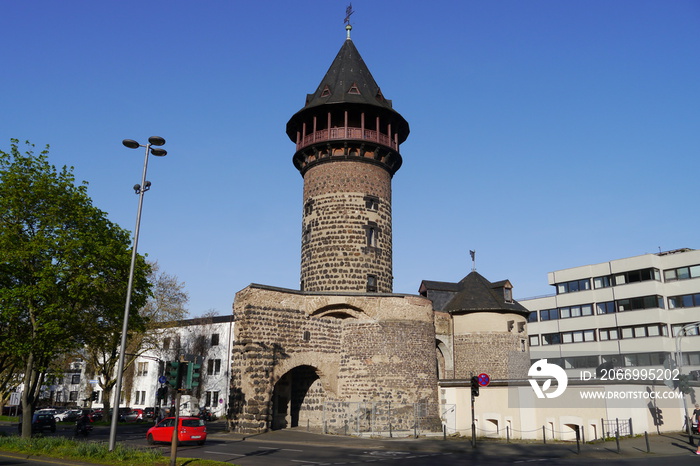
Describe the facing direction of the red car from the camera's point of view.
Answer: facing away from the viewer and to the left of the viewer

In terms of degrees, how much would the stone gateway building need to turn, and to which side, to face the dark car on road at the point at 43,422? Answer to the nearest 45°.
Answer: approximately 90° to its right

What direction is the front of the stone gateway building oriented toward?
toward the camera

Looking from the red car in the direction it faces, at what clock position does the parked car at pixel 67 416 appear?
The parked car is roughly at 1 o'clock from the red car.

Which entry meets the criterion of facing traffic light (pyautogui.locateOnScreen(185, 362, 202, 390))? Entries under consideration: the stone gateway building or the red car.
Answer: the stone gateway building
